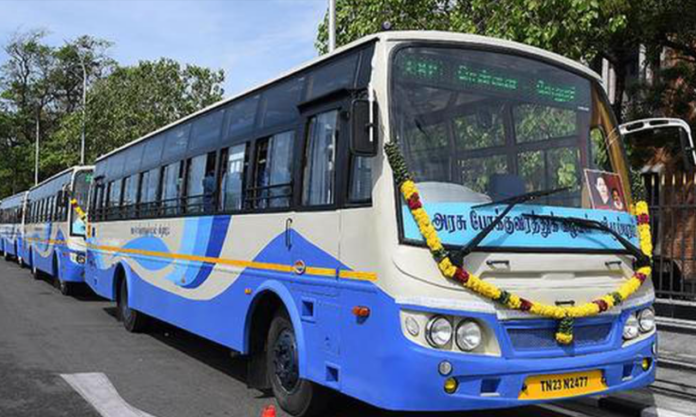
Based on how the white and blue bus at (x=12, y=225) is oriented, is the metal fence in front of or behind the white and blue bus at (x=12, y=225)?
in front

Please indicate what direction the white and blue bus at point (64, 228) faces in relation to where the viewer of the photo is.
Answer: facing the viewer and to the right of the viewer

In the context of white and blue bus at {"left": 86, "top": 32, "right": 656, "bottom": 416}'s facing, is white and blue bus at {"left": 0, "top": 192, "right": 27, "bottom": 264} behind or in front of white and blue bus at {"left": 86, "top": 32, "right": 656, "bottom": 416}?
behind

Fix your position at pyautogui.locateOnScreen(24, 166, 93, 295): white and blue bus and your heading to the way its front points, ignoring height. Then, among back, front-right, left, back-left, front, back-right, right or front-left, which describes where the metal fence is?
front

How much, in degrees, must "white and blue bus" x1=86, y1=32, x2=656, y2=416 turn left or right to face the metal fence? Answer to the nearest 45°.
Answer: approximately 90° to its left

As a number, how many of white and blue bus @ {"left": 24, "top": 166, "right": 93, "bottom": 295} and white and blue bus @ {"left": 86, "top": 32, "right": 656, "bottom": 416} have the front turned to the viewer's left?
0

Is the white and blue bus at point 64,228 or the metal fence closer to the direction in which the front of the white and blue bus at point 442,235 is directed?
the metal fence

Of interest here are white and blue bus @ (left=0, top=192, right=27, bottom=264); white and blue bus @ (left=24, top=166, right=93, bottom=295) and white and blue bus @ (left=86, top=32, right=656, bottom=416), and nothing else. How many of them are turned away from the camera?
0

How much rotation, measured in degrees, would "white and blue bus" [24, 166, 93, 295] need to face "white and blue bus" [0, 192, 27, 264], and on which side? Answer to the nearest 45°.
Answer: approximately 135° to its left

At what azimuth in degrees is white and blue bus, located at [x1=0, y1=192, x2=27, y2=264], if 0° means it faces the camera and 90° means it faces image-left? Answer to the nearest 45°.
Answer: approximately 315°

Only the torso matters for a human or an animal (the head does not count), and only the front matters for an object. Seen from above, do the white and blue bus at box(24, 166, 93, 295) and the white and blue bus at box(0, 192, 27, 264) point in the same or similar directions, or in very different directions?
same or similar directions

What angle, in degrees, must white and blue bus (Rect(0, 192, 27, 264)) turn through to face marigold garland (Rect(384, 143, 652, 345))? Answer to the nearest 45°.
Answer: approximately 45° to its right

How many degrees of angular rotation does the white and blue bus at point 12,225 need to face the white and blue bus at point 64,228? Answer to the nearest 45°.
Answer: approximately 45° to its right

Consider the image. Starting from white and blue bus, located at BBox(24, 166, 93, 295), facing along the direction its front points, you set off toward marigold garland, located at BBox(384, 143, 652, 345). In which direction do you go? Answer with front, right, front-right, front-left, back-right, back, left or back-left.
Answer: front-right

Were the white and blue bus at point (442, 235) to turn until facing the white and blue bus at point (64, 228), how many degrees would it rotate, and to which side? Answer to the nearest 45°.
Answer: approximately 180°

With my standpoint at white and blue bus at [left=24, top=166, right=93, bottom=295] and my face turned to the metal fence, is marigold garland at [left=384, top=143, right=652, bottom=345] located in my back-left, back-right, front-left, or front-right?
front-right
